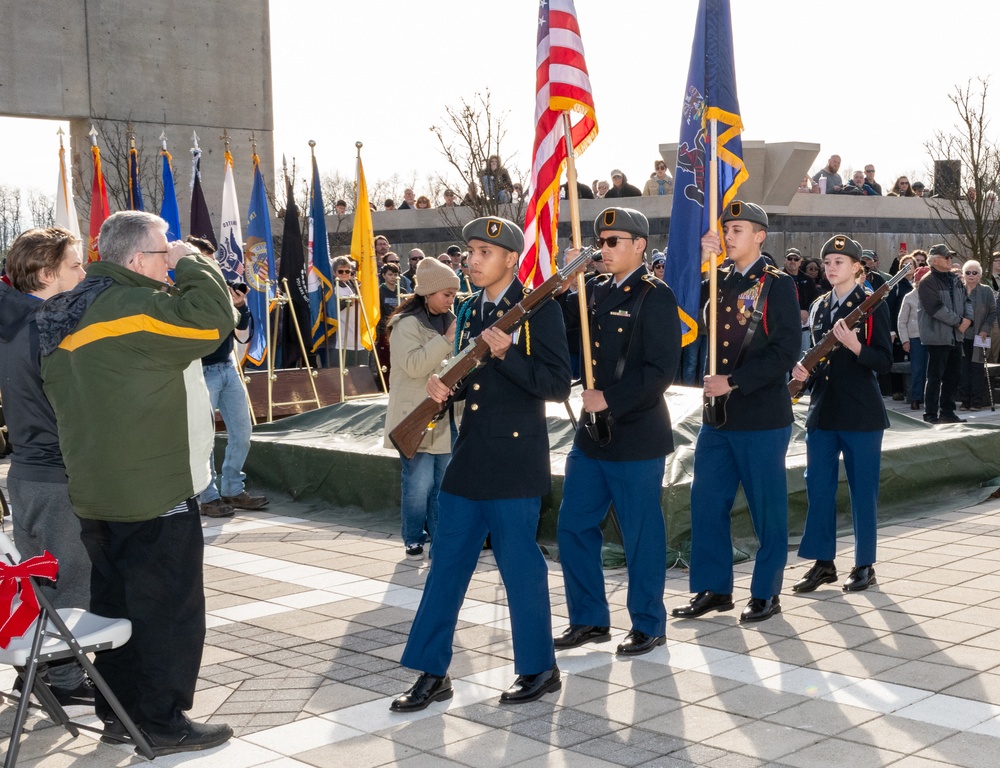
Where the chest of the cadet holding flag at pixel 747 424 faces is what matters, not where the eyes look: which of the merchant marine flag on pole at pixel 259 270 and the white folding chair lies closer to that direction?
the white folding chair

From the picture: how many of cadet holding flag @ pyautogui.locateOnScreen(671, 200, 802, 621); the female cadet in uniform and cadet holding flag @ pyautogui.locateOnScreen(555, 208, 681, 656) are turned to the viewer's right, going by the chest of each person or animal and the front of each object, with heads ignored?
0

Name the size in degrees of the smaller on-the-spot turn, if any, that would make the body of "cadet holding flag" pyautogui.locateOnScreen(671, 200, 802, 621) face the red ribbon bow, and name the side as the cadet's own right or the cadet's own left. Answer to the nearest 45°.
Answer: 0° — they already face it

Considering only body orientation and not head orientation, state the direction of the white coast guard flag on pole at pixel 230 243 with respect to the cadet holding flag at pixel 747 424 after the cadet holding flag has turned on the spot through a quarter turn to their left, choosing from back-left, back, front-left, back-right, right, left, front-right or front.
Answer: back

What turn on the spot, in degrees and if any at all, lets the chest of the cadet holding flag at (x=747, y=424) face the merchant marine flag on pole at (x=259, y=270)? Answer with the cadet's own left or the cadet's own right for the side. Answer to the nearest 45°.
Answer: approximately 90° to the cadet's own right

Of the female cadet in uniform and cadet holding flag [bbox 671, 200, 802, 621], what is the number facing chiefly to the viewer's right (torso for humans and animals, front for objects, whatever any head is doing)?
0

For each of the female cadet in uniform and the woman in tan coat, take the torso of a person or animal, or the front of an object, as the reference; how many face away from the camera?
0

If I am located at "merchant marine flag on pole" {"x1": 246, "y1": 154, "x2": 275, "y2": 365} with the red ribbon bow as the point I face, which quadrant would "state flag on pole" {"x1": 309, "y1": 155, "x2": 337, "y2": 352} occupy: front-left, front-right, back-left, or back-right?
back-left

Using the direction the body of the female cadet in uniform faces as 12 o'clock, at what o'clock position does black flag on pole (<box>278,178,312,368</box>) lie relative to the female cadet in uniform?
The black flag on pole is roughly at 3 o'clock from the female cadet in uniform.

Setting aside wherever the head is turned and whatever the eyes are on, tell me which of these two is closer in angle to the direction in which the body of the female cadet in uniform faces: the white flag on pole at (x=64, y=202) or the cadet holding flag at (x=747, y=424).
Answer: the cadet holding flag

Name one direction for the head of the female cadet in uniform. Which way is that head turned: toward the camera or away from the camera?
toward the camera

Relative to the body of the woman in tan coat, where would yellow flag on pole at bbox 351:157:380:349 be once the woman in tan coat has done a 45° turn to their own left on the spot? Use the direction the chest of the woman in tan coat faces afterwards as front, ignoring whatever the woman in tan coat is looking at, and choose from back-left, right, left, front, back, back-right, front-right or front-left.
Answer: left

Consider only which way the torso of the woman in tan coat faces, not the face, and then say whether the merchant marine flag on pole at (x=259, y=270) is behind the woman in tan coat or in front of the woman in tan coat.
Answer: behind

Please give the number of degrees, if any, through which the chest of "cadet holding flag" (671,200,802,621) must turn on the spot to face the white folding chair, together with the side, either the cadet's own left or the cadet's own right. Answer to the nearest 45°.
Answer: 0° — they already face it

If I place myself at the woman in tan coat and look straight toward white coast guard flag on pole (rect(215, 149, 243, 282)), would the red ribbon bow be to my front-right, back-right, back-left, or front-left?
back-left

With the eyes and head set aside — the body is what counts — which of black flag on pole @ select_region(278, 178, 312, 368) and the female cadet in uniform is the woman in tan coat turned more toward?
the female cadet in uniform

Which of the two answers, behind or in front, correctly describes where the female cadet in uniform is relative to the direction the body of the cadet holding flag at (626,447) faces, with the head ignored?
behind

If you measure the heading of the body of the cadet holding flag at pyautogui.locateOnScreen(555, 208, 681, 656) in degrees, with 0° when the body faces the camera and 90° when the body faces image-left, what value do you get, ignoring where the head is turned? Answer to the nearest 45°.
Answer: approximately 45°
